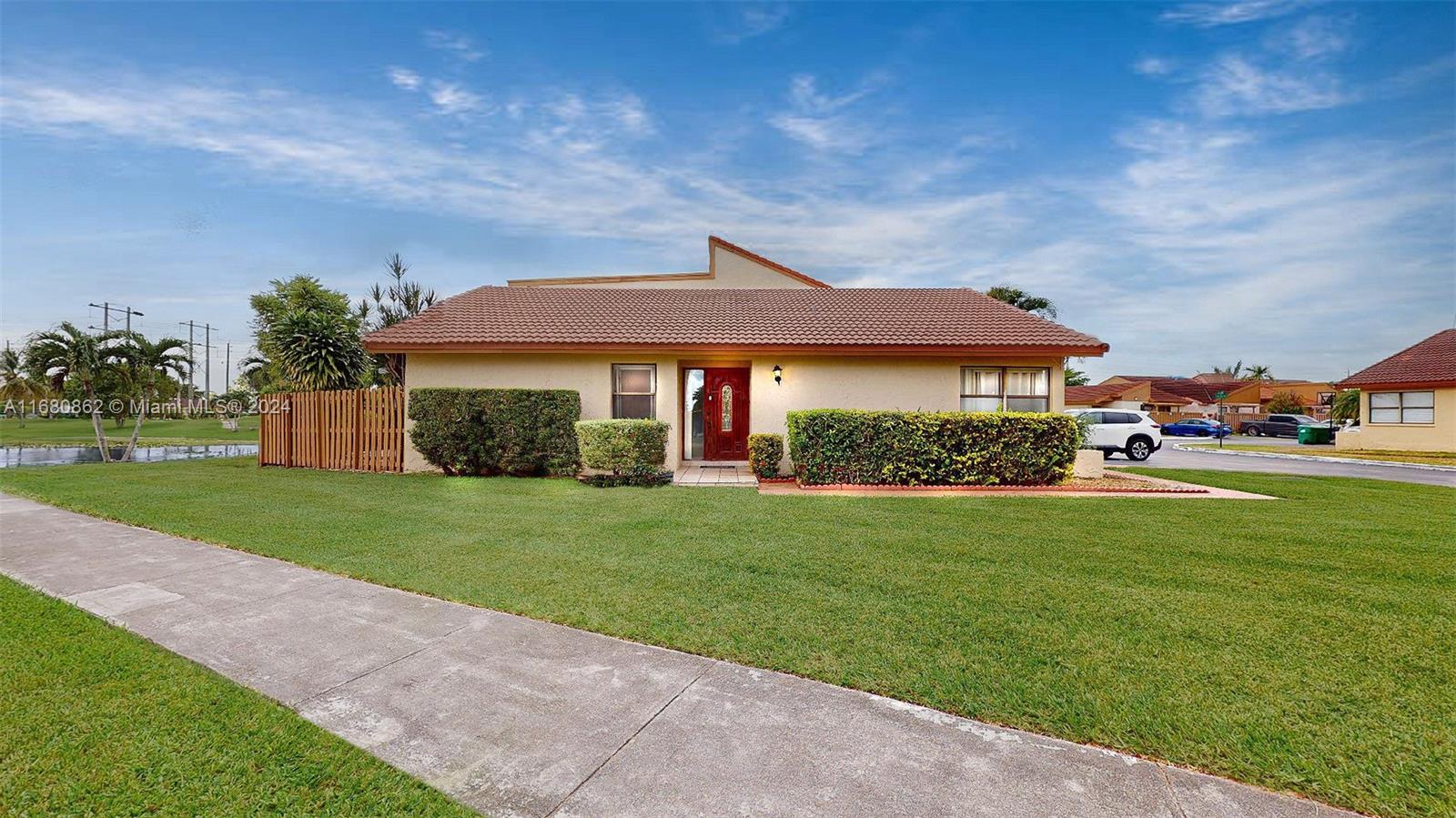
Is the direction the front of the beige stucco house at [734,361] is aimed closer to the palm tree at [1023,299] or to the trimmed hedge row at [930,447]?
the trimmed hedge row

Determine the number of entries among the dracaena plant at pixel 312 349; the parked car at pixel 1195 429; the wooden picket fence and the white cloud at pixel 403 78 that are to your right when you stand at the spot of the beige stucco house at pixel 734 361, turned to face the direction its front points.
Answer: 3

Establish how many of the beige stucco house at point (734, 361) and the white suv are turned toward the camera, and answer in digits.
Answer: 1

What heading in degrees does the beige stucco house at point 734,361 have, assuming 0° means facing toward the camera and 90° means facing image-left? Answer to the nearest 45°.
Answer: approximately 0°
